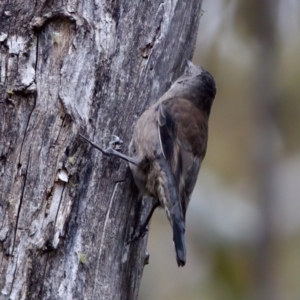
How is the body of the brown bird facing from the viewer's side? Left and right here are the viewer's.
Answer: facing away from the viewer and to the left of the viewer
